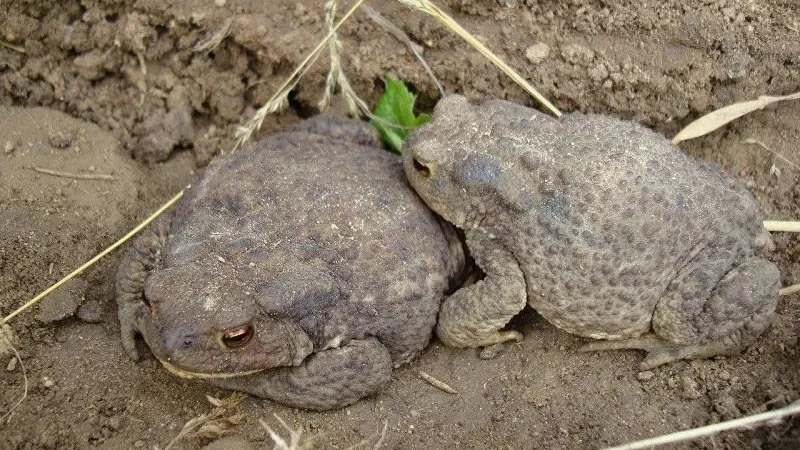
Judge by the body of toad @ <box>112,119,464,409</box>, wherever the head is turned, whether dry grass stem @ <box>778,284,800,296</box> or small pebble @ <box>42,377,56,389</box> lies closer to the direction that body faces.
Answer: the small pebble

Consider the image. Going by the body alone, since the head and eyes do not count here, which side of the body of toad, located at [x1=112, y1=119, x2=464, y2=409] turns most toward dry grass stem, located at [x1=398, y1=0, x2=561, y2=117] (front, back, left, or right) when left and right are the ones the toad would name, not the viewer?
back

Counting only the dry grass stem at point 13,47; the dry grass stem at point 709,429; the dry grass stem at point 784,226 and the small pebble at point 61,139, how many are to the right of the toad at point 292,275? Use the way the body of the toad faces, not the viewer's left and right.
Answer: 2

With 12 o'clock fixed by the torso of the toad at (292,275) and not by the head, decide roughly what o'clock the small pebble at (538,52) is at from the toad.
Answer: The small pebble is roughly at 6 o'clock from the toad.

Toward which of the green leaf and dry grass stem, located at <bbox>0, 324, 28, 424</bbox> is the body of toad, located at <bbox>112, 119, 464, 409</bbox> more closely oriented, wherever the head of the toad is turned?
the dry grass stem

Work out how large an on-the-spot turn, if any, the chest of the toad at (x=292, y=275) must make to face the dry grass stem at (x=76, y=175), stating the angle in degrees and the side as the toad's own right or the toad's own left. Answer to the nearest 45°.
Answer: approximately 90° to the toad's own right

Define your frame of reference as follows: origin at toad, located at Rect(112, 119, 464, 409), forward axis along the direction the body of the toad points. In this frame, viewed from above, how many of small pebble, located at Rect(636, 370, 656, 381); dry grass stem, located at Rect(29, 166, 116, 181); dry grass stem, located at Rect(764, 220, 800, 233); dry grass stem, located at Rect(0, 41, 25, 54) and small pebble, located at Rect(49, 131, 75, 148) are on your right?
3

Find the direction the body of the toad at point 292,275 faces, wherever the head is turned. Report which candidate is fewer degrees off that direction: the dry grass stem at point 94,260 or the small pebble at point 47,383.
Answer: the small pebble

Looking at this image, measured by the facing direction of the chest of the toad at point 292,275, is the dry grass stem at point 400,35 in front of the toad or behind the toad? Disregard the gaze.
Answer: behind

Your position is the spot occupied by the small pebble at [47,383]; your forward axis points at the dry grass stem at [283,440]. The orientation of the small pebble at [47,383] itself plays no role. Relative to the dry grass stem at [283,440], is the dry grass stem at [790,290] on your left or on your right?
left

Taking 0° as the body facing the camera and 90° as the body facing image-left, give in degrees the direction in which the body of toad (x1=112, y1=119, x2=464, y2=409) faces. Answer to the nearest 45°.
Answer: approximately 45°
